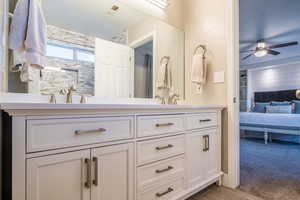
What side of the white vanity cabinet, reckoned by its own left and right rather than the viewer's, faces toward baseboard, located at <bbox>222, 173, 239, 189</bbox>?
left

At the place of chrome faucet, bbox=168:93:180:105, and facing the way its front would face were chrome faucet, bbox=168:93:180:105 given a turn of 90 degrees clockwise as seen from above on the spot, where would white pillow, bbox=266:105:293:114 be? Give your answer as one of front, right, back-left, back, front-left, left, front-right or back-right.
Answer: back

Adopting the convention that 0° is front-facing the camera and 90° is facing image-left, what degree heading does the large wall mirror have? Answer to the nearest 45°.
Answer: approximately 315°

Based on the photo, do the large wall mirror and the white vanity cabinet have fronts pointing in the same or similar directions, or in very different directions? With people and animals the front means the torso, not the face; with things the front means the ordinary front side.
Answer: same or similar directions

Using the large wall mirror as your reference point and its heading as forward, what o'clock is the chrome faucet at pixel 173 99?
The chrome faucet is roughly at 10 o'clock from the large wall mirror.

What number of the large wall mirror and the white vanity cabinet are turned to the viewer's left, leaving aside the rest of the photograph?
0

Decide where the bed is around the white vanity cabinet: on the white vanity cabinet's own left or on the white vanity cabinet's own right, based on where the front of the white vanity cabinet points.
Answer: on the white vanity cabinet's own left

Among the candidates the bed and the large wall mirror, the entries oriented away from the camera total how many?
0

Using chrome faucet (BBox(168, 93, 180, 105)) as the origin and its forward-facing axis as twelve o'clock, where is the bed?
The bed is roughly at 9 o'clock from the chrome faucet.

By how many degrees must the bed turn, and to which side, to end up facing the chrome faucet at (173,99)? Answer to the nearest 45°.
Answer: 0° — it already faces it

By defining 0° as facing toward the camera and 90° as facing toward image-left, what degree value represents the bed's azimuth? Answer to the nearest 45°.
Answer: approximately 0°
